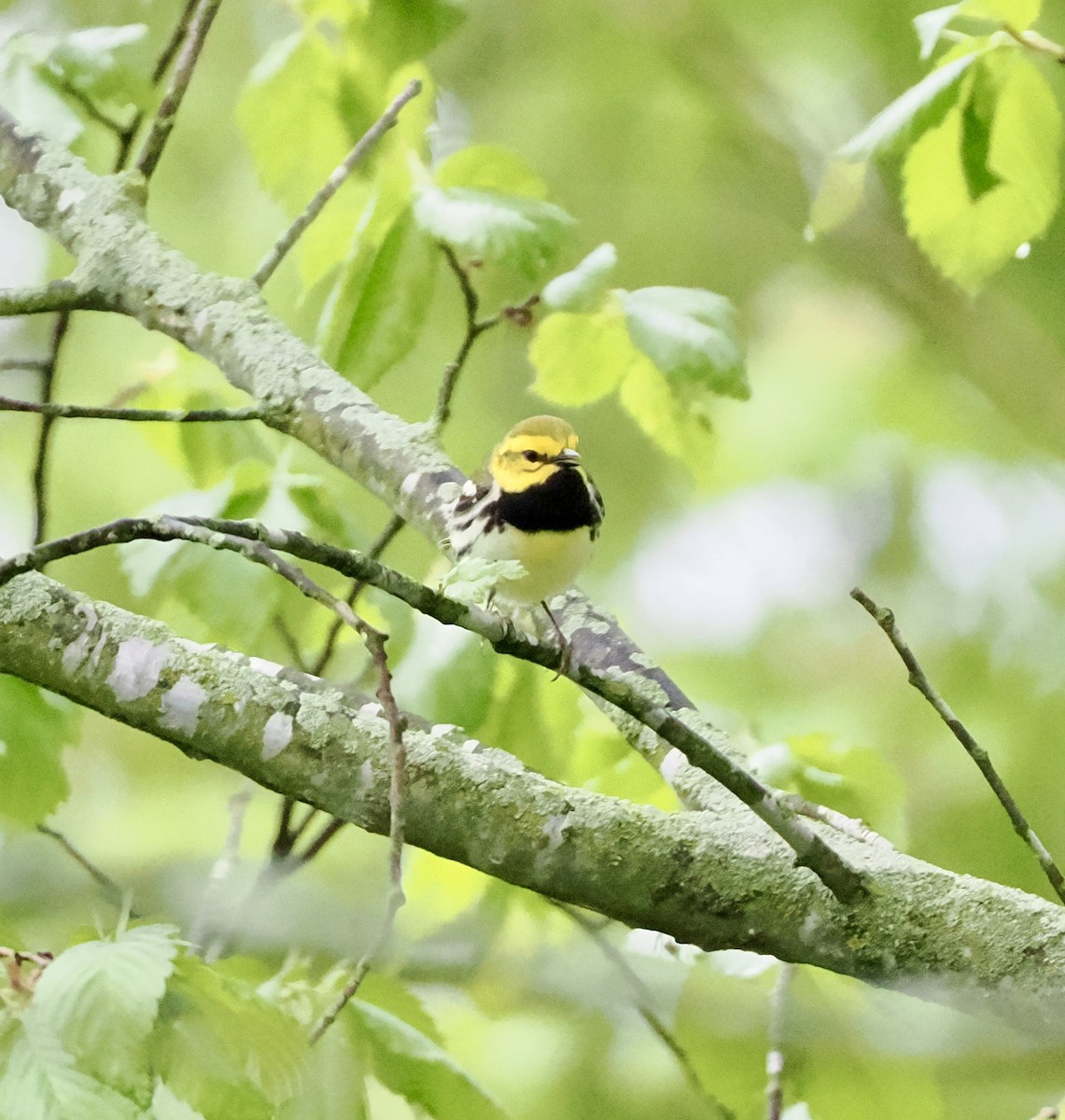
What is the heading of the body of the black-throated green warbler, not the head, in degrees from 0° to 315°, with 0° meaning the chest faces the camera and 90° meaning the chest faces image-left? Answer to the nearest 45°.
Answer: approximately 315°
